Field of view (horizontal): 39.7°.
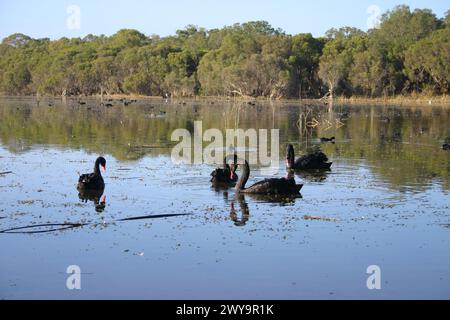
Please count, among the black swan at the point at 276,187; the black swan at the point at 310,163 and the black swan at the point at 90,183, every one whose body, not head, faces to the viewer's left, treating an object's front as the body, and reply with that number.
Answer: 2

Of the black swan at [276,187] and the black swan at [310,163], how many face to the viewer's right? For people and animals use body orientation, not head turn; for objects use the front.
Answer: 0

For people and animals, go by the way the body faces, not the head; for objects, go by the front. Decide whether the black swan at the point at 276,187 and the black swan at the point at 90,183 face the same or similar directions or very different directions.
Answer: very different directions

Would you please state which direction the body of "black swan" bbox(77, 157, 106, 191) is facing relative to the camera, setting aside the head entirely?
to the viewer's right

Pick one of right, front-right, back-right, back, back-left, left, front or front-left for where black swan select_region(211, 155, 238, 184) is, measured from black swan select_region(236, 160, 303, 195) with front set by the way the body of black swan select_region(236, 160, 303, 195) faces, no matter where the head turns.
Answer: front-right

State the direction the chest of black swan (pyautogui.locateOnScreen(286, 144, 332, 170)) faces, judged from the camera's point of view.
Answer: to the viewer's left

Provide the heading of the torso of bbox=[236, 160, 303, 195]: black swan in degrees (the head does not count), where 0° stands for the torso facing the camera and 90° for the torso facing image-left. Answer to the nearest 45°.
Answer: approximately 90°

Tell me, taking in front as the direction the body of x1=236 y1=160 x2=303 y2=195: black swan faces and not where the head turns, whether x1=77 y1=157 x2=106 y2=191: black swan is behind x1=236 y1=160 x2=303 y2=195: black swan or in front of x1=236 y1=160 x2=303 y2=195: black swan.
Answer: in front

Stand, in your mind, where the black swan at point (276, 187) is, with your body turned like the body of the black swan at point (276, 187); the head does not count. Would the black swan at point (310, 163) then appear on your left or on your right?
on your right

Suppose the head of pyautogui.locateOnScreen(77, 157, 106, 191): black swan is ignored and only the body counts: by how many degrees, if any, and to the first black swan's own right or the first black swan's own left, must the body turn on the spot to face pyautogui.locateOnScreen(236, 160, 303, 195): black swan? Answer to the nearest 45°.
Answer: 0° — it already faces it

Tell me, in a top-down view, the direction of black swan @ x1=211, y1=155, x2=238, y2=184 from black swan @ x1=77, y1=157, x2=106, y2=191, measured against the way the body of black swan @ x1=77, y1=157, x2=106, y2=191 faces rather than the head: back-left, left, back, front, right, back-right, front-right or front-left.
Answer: front

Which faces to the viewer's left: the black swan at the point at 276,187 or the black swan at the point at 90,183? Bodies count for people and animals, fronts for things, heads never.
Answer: the black swan at the point at 276,187

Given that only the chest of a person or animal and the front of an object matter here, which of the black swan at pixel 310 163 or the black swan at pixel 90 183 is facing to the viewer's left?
the black swan at pixel 310 163

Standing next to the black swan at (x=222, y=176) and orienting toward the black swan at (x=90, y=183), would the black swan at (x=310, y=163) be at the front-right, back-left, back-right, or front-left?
back-right

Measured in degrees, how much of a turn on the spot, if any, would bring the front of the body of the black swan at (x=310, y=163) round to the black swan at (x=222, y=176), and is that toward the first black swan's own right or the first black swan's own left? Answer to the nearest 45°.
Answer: approximately 45° to the first black swan's own left

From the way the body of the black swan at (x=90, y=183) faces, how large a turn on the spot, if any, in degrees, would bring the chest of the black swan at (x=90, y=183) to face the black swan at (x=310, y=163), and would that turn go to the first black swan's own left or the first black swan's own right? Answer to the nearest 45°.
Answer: approximately 45° to the first black swan's own right
